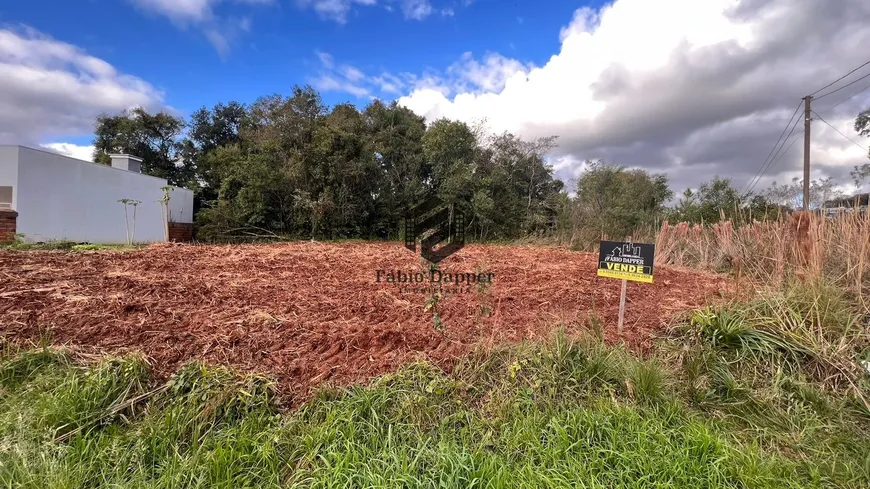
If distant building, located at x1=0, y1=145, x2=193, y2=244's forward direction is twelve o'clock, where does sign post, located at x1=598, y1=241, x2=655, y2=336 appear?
The sign post is roughly at 10 o'clock from the distant building.

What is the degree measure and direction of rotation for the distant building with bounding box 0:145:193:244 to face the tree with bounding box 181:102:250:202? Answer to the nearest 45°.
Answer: approximately 180°

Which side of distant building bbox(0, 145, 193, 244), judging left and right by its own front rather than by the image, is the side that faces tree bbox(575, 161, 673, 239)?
left

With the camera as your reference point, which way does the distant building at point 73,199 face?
facing the viewer and to the left of the viewer

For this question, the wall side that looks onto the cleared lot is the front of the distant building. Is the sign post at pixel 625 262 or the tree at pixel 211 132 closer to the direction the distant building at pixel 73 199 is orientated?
the sign post

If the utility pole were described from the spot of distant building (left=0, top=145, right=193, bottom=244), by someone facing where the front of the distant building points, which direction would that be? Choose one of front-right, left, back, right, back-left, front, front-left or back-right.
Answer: left
